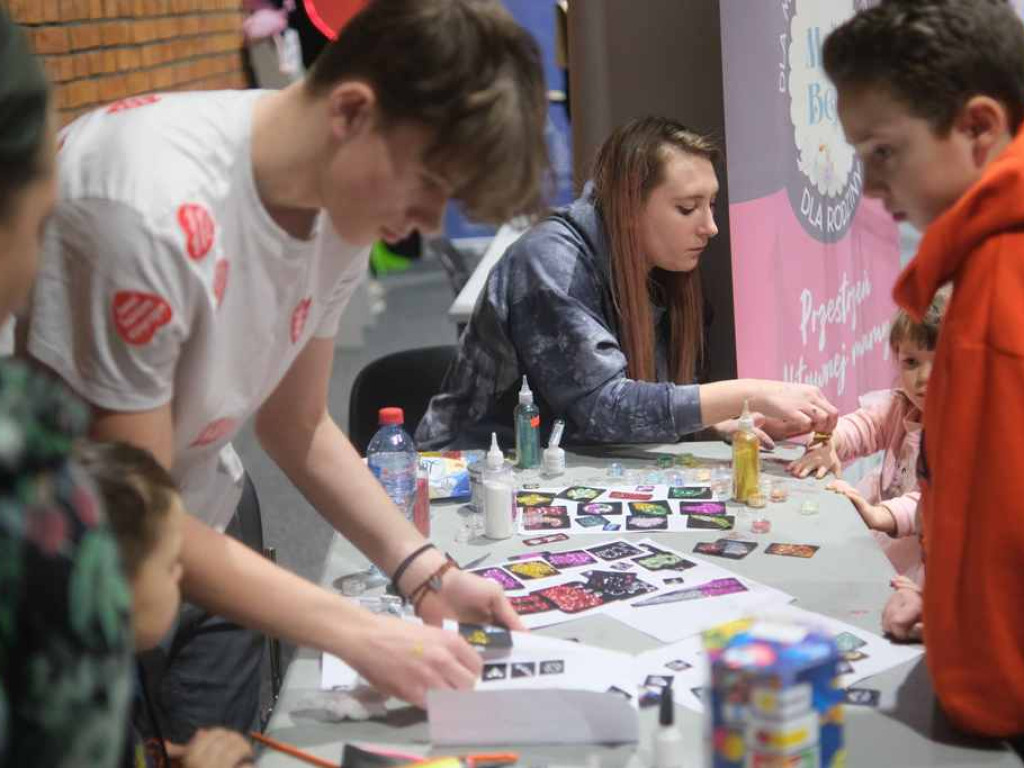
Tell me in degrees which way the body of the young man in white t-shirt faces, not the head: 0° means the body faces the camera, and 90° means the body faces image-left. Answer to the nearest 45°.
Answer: approximately 315°

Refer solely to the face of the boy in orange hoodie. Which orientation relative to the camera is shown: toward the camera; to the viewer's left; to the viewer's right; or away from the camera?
to the viewer's left

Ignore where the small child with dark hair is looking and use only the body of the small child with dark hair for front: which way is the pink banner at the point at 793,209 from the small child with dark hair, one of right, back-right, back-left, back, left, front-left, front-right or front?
front-left

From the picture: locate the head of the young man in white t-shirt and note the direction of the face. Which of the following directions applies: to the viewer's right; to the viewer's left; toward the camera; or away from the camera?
to the viewer's right

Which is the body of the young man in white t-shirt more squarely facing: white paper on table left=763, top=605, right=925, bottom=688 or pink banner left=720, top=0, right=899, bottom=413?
the white paper on table

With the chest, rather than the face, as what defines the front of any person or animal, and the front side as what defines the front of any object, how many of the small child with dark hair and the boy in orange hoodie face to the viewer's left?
1

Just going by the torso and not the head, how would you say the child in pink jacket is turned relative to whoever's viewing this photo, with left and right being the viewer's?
facing the viewer and to the left of the viewer

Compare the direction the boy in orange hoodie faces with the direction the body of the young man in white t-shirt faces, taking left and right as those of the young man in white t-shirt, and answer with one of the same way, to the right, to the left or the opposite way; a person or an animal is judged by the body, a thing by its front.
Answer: the opposite way

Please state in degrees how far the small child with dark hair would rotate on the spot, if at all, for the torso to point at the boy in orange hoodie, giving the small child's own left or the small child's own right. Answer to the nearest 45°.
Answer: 0° — they already face them

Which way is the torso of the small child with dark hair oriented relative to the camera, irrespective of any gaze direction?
to the viewer's right

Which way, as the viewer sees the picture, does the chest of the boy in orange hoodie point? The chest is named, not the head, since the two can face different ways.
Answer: to the viewer's left

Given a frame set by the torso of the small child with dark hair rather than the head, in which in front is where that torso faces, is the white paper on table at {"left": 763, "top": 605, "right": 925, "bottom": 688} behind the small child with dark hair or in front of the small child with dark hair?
in front
